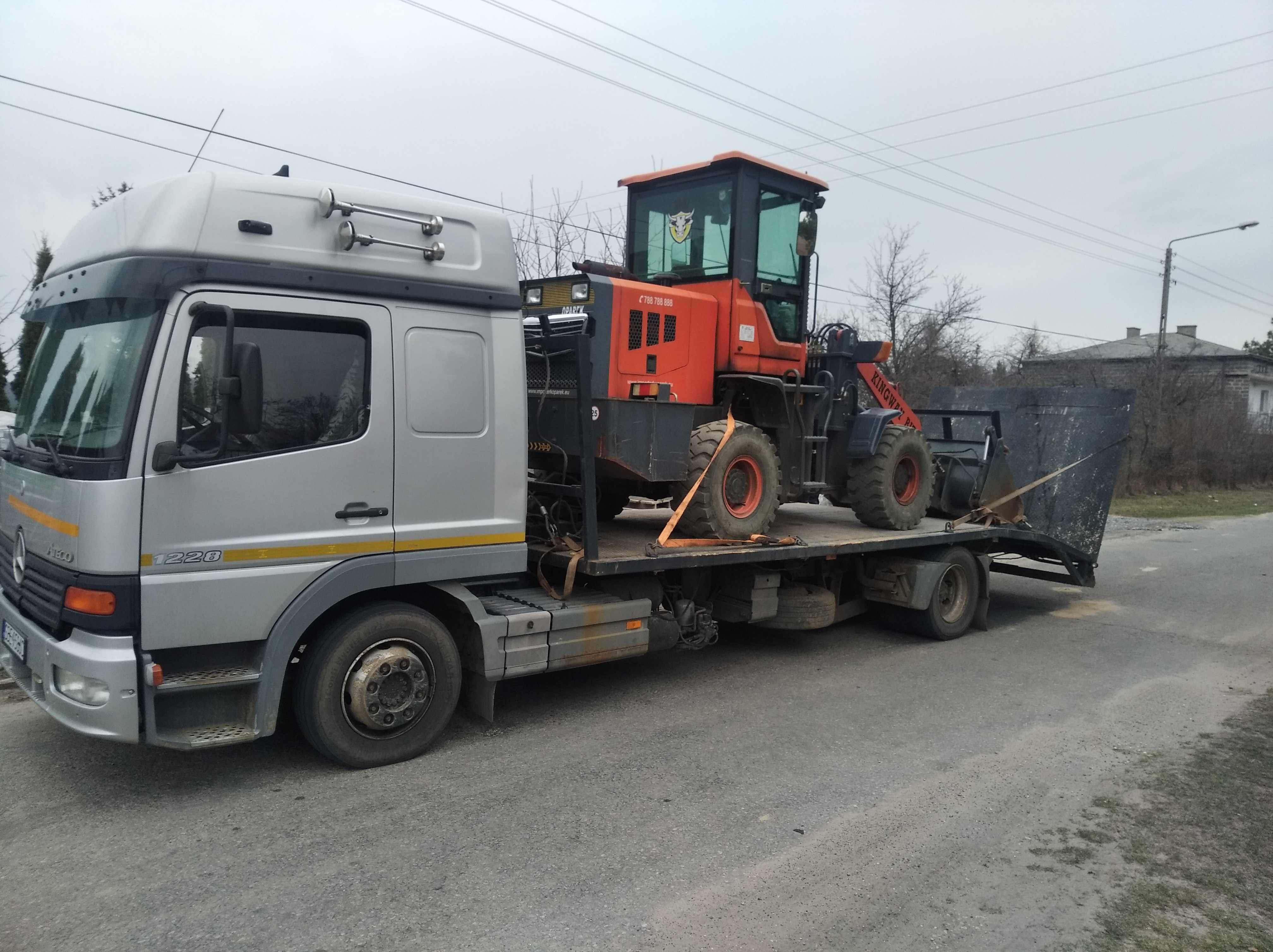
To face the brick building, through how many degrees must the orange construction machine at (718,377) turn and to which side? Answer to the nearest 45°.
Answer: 0° — it already faces it

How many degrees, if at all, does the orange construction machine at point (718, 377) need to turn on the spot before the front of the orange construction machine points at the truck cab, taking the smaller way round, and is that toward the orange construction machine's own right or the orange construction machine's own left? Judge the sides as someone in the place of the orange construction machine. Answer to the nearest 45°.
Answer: approximately 180°

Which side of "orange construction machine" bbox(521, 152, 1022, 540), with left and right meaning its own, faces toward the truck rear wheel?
front

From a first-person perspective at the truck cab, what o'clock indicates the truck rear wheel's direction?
The truck rear wheel is roughly at 7 o'clock from the truck cab.

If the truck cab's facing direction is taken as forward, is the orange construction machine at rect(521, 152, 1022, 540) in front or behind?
behind

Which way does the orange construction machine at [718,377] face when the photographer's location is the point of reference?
facing away from the viewer and to the right of the viewer

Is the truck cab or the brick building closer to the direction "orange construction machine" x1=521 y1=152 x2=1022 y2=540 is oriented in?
the brick building

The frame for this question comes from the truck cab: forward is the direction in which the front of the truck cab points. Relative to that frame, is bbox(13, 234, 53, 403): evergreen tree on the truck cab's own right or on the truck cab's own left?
on the truck cab's own right

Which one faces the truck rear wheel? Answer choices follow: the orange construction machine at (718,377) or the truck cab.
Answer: the orange construction machine

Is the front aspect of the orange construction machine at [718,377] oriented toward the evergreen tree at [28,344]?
no

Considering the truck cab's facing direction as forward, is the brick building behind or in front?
behind
